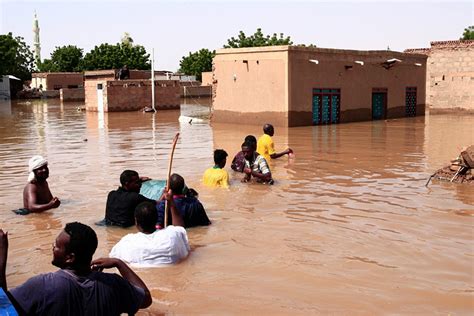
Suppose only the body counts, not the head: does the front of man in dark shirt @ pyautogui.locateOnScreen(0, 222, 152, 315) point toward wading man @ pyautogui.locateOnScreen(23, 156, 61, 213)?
yes

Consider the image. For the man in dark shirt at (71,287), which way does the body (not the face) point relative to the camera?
away from the camera

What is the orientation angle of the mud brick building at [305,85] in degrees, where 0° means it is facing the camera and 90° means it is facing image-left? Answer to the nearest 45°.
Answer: approximately 315°

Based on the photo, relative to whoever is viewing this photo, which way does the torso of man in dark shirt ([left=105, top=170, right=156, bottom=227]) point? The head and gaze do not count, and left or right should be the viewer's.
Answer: facing away from the viewer and to the right of the viewer

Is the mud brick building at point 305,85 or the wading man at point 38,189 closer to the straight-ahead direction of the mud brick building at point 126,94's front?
the wading man

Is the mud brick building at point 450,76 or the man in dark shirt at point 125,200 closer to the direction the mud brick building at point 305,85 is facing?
the man in dark shirt

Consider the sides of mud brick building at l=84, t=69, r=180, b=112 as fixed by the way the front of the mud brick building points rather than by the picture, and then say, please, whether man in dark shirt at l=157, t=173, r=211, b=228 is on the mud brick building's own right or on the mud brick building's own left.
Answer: on the mud brick building's own left

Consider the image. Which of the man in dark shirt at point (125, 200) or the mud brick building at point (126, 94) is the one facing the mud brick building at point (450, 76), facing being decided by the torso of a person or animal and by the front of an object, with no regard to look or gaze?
the man in dark shirt

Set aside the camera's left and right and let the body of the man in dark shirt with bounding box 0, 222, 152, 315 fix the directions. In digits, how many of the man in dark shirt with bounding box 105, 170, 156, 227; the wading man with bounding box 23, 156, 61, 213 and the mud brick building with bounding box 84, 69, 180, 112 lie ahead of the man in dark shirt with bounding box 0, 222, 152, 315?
3

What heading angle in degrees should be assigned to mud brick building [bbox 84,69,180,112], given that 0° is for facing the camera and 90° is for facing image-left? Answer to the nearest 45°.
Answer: approximately 45°

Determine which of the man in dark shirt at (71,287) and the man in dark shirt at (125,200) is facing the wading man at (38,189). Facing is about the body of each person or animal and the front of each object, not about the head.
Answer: the man in dark shirt at (71,287)

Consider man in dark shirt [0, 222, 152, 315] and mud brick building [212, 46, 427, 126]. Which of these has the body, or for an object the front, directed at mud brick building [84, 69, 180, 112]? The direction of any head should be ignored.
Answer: the man in dark shirt
